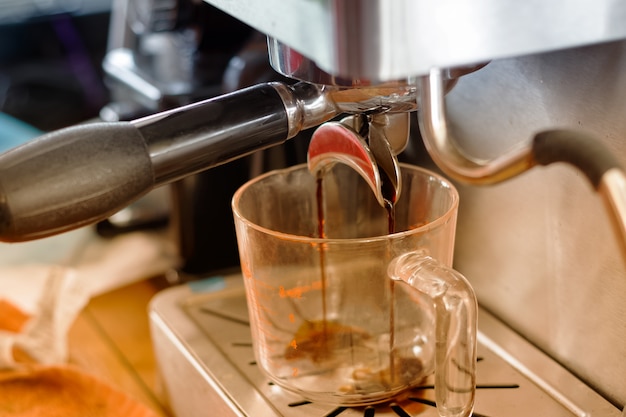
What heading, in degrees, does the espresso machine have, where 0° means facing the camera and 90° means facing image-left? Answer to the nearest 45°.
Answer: approximately 45°
